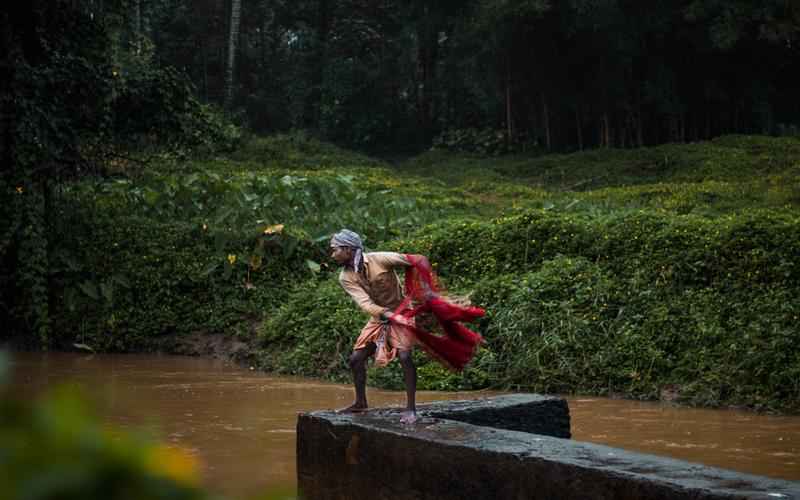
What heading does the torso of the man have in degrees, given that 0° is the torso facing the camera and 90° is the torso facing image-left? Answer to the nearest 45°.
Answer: approximately 45°

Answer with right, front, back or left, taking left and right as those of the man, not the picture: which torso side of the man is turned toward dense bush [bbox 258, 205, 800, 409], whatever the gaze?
back
